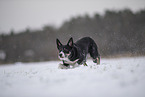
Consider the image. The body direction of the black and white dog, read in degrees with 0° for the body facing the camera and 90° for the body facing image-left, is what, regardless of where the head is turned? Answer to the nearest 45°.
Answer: approximately 45°
